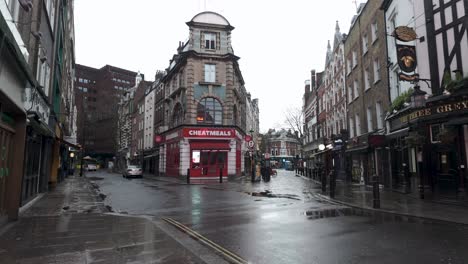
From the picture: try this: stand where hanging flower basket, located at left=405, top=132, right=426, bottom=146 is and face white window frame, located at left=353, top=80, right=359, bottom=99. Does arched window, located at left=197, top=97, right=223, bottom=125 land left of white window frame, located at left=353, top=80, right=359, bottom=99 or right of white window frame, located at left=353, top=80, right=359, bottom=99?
left

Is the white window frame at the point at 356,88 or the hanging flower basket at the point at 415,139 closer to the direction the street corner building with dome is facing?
the hanging flower basket

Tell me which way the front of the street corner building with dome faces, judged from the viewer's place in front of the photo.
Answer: facing the viewer

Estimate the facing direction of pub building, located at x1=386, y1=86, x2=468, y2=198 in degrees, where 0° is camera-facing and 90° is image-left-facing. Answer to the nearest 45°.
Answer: approximately 45°

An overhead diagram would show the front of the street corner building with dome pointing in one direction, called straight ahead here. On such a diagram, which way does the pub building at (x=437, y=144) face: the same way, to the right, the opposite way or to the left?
to the right

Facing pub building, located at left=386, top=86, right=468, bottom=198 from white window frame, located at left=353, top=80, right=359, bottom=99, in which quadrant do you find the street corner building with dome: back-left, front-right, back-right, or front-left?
back-right

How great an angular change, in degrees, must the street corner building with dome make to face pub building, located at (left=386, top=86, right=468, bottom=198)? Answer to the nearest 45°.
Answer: approximately 45° to its left

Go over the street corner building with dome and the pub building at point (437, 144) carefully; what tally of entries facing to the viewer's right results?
0

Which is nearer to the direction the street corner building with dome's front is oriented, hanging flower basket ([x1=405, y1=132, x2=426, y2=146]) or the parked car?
the hanging flower basket

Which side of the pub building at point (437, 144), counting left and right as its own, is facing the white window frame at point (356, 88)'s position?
right

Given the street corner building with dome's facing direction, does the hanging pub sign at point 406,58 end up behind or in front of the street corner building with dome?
in front

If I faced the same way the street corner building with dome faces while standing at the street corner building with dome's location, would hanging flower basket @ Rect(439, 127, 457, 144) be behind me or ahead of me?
ahead
